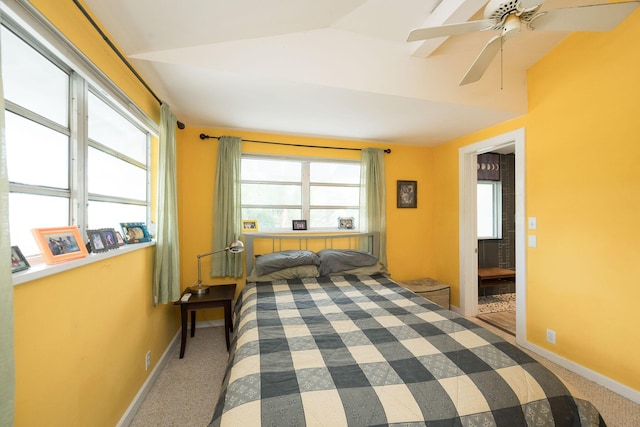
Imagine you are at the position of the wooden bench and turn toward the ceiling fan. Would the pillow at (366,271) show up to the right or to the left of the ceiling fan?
right

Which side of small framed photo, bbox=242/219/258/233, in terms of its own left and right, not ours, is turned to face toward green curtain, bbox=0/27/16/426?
front

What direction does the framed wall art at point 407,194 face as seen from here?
toward the camera

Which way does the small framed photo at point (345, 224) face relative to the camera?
toward the camera

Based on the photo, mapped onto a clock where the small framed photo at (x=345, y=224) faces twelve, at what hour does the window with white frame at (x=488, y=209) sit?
The window with white frame is roughly at 8 o'clock from the small framed photo.

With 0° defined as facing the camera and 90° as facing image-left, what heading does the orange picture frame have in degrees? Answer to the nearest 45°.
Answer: approximately 315°

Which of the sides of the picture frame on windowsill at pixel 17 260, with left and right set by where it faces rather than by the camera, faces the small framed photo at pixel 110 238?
left

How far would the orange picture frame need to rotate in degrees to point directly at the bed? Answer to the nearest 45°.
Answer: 0° — it already faces it

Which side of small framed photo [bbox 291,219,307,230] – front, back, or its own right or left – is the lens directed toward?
front

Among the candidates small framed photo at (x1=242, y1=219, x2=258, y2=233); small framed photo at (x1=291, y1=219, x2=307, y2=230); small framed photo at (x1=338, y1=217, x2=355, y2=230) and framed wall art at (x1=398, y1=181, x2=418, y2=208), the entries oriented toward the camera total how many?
4

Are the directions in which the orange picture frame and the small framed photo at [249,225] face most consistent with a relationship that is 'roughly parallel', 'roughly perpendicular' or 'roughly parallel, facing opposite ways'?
roughly perpendicular

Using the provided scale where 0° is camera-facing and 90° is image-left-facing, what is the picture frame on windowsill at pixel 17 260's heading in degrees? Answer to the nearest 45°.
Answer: approximately 315°

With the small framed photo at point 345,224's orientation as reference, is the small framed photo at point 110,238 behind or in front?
in front

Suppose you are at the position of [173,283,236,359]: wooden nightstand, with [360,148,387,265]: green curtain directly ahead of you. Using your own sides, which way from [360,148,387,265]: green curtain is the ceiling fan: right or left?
right

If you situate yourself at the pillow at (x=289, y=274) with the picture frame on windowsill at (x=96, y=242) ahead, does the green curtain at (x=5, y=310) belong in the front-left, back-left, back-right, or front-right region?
front-left

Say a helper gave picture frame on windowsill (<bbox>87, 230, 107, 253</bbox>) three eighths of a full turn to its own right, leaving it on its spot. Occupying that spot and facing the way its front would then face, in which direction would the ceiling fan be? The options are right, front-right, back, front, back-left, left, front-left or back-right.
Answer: back-left

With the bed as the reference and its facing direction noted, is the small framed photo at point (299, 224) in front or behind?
behind

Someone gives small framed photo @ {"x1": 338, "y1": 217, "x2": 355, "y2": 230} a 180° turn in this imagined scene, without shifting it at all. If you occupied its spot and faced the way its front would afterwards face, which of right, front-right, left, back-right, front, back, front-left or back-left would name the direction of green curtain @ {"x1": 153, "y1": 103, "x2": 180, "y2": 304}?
back-left
